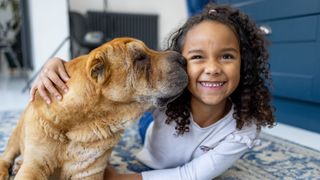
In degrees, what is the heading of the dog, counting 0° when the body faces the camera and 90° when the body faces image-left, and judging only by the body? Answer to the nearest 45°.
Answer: approximately 315°

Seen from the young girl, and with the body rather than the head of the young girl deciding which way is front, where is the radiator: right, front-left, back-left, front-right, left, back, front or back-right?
back

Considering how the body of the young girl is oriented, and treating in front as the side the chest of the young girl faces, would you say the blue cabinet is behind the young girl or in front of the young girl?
behind

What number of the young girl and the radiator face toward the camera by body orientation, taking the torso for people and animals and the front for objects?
2

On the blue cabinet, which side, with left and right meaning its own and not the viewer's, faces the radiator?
right

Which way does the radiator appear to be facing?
toward the camera

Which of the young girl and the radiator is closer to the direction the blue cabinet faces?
the young girl

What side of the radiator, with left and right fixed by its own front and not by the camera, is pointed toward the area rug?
front
